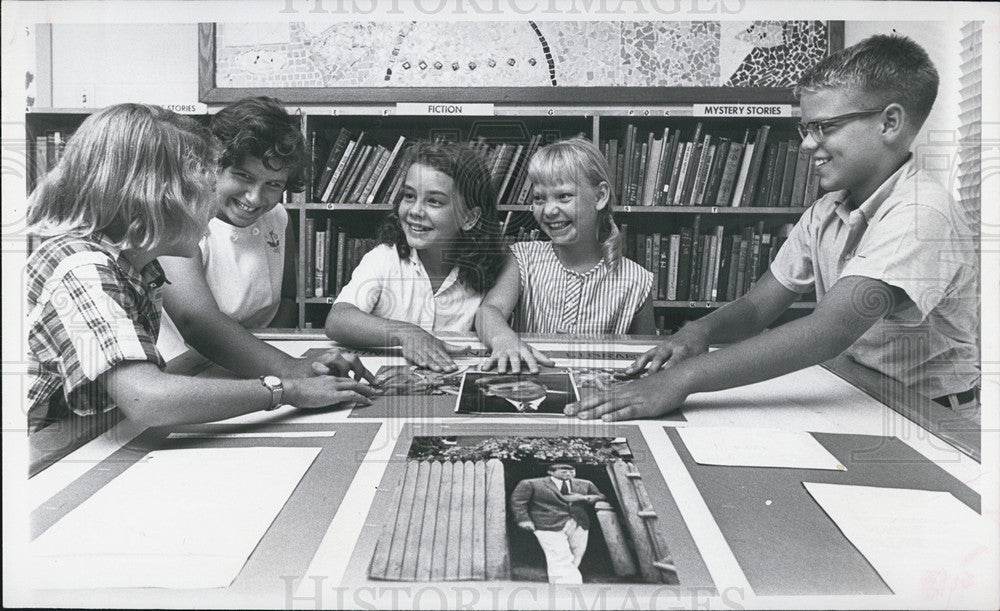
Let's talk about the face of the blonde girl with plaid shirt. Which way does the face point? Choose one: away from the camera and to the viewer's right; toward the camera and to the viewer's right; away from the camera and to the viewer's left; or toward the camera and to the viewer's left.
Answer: away from the camera and to the viewer's right

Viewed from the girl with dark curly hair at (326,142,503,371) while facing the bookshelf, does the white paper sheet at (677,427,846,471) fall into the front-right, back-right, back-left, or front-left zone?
back-right

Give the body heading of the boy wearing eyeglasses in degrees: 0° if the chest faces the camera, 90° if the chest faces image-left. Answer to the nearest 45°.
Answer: approximately 90°

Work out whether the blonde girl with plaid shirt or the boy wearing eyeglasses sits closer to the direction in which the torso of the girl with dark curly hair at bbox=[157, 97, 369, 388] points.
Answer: the boy wearing eyeglasses

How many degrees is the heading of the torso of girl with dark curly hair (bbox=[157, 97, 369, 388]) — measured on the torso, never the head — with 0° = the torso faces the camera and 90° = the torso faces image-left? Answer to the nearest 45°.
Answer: approximately 315°

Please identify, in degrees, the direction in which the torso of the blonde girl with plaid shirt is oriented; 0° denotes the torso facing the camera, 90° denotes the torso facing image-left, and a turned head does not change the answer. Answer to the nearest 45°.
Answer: approximately 270°
